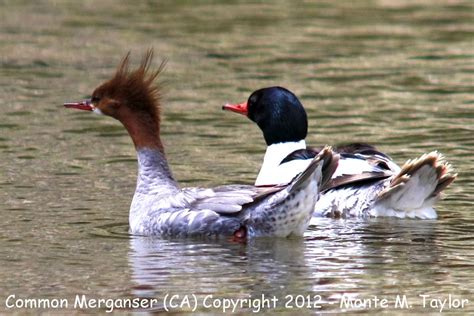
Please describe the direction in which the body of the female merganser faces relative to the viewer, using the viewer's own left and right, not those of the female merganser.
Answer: facing to the left of the viewer
